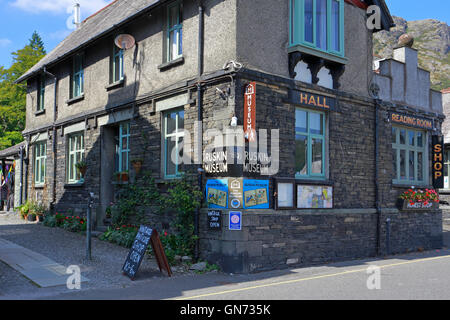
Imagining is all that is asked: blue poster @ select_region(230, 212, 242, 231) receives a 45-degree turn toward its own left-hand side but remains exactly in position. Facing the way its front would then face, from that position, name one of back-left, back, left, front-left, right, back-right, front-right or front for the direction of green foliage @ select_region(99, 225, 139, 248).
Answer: back

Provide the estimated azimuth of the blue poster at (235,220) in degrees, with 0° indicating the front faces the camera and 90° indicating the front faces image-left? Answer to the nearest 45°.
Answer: approximately 0°

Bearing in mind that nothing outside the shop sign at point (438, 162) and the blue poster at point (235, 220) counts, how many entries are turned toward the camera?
2
